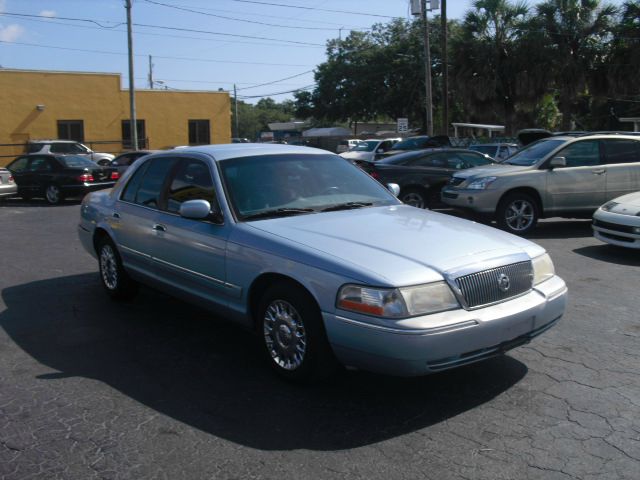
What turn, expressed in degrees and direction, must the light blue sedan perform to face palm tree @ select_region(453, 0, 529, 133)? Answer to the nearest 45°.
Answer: approximately 135° to its left

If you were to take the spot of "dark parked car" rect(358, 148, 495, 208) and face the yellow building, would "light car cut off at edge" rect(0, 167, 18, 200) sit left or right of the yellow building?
left

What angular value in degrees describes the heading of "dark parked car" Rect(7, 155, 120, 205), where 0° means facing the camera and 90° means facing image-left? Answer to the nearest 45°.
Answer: approximately 135°

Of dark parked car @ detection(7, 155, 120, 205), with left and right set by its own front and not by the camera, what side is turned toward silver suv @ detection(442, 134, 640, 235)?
back

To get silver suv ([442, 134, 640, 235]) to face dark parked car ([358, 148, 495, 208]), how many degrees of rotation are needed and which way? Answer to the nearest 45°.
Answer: approximately 90° to its right

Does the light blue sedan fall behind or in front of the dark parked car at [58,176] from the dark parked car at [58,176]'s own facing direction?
behind
